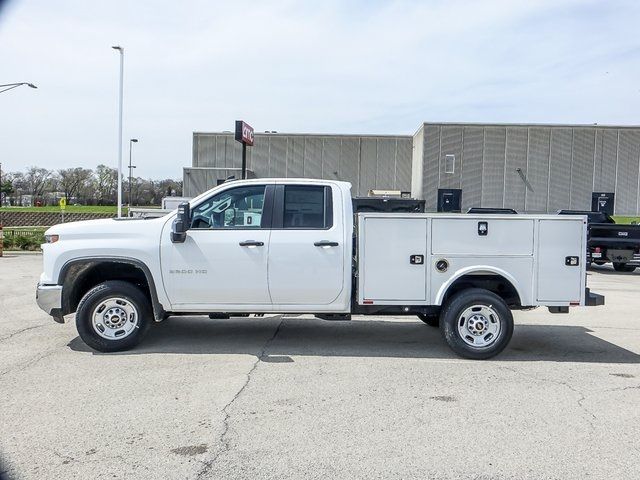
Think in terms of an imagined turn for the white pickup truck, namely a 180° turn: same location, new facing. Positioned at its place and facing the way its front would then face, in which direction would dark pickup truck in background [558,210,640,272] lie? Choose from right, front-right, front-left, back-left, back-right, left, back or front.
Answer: front-left

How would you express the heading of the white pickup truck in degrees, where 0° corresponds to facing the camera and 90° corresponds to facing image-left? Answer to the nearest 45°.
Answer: approximately 90°

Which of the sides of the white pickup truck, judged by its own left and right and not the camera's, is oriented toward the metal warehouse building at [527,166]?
right

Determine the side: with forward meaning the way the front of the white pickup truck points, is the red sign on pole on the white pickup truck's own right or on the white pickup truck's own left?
on the white pickup truck's own right

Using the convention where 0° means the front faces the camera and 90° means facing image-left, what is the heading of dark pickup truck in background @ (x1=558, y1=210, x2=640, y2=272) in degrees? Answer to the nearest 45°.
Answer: approximately 135°

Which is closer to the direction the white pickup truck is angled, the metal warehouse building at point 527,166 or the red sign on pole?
the red sign on pole
